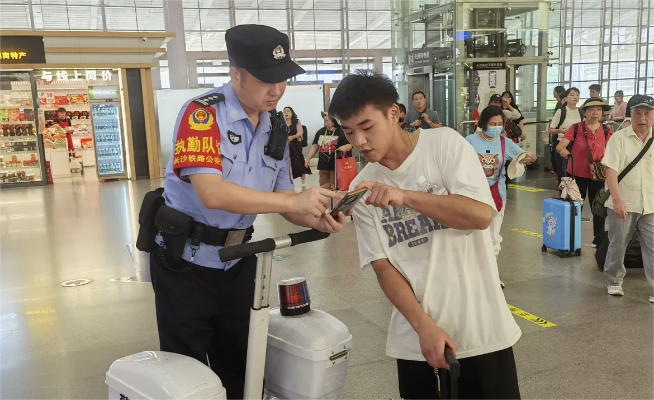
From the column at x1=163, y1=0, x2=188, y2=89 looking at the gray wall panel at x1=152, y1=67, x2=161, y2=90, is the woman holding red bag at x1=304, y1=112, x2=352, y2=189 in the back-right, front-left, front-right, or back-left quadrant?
back-left

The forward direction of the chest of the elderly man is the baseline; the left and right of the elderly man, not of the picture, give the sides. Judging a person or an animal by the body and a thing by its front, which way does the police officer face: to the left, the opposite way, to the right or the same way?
to the left

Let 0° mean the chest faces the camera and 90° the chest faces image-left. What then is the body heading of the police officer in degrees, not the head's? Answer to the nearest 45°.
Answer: approximately 315°

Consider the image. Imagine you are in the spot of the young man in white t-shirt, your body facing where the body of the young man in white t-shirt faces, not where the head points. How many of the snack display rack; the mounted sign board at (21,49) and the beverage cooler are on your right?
3

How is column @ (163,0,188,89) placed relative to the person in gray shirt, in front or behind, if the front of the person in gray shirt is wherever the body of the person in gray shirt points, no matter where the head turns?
behind

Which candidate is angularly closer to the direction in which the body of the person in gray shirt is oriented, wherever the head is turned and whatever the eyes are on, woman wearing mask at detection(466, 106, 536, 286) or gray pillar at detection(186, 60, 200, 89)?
the woman wearing mask

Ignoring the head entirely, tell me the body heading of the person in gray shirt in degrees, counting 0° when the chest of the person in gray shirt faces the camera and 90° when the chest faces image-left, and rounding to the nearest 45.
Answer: approximately 0°

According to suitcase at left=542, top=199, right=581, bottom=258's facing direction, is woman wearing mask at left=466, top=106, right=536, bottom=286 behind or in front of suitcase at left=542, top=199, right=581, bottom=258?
in front

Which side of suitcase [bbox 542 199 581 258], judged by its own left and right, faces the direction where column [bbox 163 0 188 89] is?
right

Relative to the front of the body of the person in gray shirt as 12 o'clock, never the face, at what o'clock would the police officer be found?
The police officer is roughly at 12 o'clock from the person in gray shirt.
